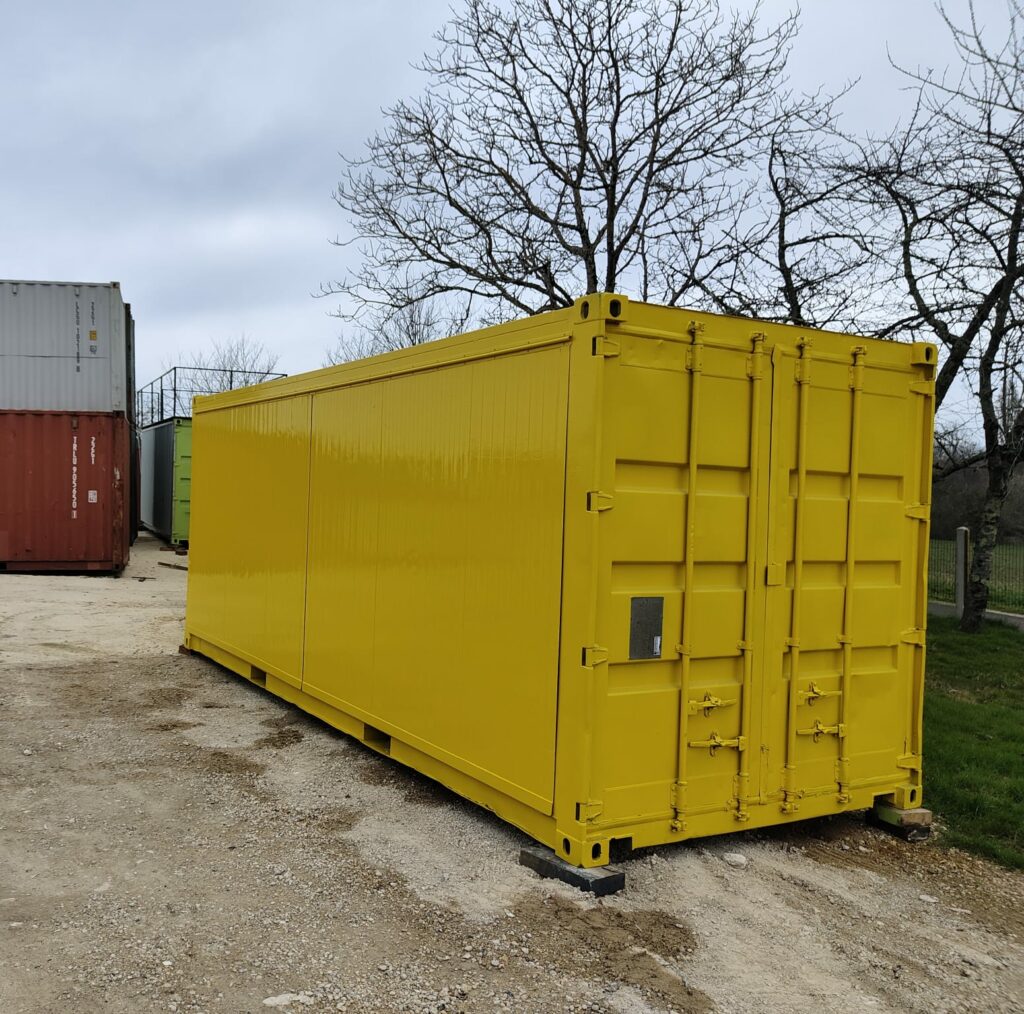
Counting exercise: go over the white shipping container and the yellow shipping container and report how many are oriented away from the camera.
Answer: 0

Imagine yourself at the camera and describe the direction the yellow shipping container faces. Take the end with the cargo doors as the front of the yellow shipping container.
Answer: facing the viewer and to the right of the viewer

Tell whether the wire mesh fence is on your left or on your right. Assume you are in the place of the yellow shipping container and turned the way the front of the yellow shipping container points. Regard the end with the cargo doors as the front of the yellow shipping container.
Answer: on your left

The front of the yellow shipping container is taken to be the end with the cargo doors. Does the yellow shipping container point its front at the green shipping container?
no

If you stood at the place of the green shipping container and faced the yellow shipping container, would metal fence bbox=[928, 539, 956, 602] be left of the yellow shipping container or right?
left

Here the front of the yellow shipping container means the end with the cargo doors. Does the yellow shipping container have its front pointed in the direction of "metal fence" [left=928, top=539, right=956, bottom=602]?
no

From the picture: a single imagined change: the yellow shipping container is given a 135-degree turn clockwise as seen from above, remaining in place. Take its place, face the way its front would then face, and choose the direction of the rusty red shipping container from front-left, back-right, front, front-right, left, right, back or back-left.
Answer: front-right
